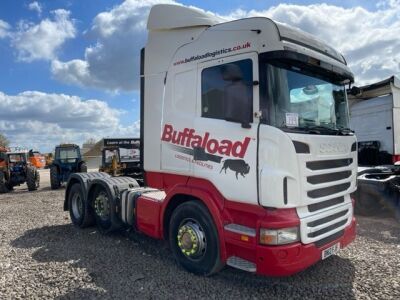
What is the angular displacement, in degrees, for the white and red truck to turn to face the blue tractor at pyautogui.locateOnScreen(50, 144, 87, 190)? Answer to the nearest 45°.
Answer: approximately 180°

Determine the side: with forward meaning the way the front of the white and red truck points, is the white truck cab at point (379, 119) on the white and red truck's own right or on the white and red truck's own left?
on the white and red truck's own left

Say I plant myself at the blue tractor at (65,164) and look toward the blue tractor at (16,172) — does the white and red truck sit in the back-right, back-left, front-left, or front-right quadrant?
back-left

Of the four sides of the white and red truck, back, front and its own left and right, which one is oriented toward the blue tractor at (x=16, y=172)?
back

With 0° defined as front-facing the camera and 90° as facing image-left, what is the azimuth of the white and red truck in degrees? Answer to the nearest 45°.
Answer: approximately 315°
